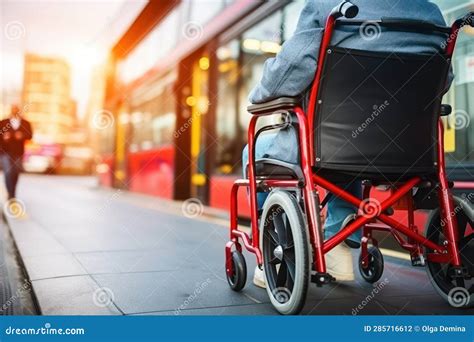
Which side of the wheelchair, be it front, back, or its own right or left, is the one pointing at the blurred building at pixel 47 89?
front

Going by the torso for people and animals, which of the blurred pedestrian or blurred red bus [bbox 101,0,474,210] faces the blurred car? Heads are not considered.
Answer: the blurred red bus

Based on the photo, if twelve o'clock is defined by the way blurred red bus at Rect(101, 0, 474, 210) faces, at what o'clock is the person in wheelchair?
The person in wheelchair is roughly at 7 o'clock from the blurred red bus.

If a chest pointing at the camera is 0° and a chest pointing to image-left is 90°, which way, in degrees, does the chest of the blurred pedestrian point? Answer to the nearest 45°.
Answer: approximately 0°

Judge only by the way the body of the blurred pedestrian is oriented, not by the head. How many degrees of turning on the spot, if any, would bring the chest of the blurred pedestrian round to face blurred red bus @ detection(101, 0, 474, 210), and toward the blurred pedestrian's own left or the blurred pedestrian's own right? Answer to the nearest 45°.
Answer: approximately 90° to the blurred pedestrian's own left

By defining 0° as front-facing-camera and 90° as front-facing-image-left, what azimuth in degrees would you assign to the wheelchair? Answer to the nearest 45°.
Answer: approximately 135°

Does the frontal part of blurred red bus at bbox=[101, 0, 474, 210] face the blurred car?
yes

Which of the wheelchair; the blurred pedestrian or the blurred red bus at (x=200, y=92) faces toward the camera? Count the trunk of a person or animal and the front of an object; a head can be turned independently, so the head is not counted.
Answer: the blurred pedestrian

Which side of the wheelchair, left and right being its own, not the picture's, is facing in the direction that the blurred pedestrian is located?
front

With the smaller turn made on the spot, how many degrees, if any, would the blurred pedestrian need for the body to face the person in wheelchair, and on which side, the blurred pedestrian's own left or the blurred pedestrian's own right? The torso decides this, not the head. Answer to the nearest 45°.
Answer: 0° — they already face them

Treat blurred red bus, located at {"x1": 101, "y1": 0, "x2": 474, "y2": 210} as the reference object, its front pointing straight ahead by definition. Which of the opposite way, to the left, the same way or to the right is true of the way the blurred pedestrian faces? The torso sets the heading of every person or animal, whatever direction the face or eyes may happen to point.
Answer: the opposite way

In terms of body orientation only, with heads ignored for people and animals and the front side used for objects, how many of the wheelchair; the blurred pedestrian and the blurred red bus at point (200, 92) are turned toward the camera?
1

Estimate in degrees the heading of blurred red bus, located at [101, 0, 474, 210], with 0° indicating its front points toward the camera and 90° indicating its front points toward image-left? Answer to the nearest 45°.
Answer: approximately 135°

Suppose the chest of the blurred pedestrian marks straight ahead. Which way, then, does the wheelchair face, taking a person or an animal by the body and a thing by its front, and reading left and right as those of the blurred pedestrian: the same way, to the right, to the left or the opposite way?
the opposite way

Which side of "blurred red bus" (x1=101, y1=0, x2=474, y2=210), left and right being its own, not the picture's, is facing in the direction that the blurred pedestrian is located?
left
